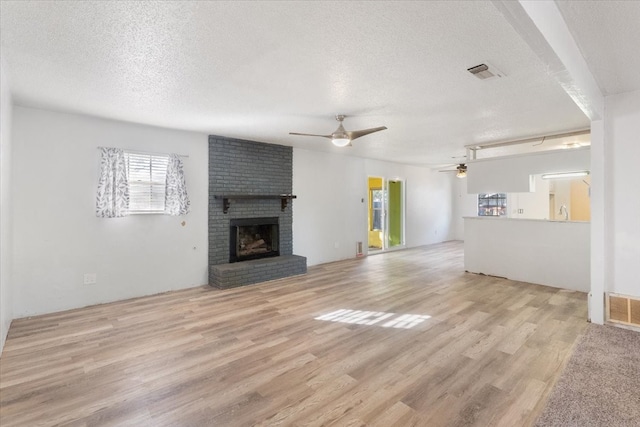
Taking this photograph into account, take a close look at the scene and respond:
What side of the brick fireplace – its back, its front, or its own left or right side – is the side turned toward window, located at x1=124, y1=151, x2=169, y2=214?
right

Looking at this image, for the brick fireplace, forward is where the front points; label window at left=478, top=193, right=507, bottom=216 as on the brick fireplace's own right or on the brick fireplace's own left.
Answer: on the brick fireplace's own left

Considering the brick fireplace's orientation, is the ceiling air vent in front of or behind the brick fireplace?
in front

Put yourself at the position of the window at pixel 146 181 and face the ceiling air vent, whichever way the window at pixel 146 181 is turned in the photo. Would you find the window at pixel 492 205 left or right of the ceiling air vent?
left

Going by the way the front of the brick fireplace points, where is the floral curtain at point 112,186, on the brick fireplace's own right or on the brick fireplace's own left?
on the brick fireplace's own right

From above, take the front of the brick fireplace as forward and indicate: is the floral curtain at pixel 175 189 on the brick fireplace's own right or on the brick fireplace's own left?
on the brick fireplace's own right

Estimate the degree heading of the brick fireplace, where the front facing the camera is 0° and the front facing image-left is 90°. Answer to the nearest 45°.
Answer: approximately 315°
